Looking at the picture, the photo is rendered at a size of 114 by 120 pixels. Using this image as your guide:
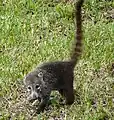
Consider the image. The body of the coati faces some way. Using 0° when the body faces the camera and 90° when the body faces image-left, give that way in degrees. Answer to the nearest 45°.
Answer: approximately 45°
